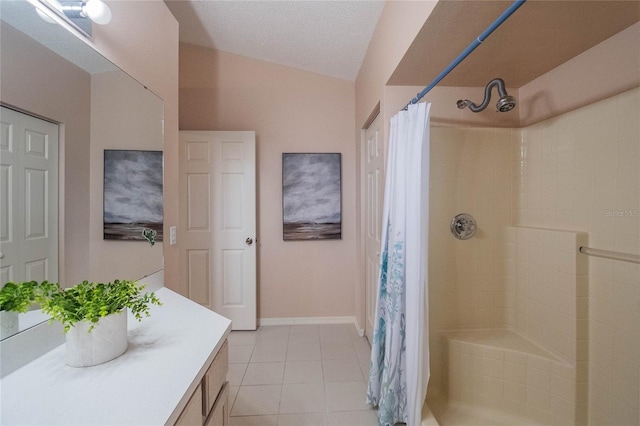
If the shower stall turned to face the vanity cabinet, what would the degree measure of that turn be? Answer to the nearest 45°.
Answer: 0° — it already faces it

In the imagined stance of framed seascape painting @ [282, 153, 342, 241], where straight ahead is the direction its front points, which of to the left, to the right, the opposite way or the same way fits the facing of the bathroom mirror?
to the left

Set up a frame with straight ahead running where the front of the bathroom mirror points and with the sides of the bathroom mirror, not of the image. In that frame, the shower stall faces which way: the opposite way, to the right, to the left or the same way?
the opposite way

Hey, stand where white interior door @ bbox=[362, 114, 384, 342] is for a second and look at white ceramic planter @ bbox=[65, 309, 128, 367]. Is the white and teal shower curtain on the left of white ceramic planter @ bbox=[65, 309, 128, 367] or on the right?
left

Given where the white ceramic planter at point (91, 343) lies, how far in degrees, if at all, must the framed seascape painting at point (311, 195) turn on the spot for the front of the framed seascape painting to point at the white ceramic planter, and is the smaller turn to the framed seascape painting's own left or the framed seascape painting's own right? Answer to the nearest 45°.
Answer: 0° — it already faces it

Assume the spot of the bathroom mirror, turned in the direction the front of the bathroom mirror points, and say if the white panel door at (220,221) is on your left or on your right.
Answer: on your left

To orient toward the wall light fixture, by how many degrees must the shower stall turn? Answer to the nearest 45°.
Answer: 0° — it already faces it

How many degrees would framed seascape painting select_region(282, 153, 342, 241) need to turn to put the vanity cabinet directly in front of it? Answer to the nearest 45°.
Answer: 0° — it already faces it

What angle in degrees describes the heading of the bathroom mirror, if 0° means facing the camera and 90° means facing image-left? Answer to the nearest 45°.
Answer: approximately 315°

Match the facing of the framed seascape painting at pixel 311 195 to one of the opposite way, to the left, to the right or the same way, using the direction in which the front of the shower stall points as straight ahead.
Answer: to the left
